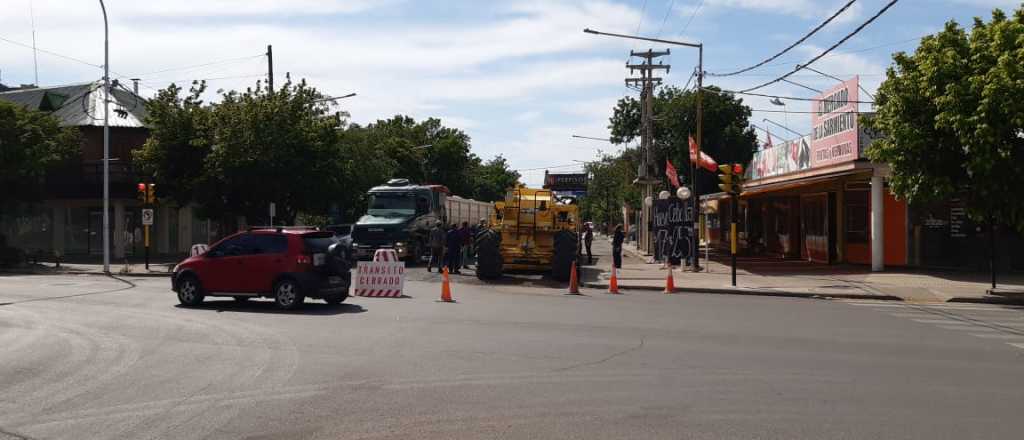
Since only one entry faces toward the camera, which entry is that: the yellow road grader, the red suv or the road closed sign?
the road closed sign

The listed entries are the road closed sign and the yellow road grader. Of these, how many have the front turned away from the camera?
1

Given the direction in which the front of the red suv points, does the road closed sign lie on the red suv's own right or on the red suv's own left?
on the red suv's own right

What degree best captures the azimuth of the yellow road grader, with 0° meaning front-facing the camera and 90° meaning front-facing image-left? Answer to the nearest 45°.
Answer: approximately 180°

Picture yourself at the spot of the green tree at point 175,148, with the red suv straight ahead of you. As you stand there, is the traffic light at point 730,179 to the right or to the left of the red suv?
left

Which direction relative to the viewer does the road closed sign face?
toward the camera

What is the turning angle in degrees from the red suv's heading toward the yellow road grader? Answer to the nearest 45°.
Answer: approximately 90° to its right

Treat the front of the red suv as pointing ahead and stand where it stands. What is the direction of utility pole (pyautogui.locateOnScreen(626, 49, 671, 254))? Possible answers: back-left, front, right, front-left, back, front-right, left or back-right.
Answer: right

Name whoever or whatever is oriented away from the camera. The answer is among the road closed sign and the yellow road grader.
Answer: the yellow road grader

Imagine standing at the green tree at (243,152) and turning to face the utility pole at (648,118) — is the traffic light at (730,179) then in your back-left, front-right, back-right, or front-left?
front-right

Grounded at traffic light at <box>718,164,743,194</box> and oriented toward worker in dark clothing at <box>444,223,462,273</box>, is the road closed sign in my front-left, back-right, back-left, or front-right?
front-left

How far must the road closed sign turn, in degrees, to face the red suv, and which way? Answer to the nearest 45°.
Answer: approximately 45° to its right

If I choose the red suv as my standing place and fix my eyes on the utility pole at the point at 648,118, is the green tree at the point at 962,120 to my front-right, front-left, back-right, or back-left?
front-right

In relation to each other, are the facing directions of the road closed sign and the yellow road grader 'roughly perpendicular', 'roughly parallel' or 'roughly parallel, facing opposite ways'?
roughly parallel, facing opposite ways

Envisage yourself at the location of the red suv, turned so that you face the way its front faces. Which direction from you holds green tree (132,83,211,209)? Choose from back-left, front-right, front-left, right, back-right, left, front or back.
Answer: front-right

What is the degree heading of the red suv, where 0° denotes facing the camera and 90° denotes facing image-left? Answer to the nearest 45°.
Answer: approximately 135°

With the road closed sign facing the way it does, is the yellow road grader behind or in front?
behind
